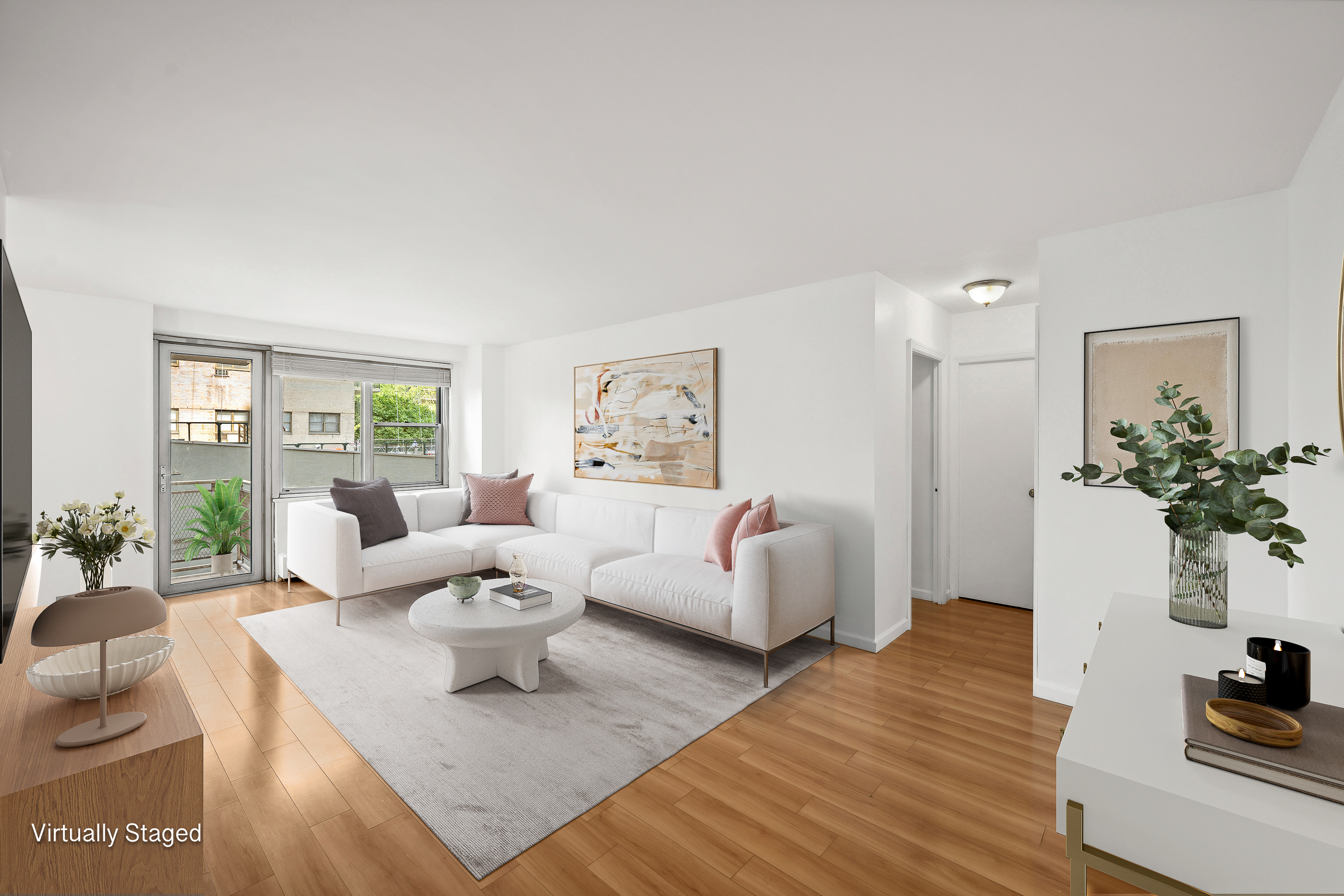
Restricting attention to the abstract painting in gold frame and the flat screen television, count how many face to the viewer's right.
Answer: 1

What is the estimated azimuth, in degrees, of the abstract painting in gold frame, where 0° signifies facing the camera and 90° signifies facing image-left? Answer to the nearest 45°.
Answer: approximately 45°

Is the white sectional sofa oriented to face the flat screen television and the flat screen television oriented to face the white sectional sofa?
yes

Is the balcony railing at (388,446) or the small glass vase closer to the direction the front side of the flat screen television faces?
the small glass vase

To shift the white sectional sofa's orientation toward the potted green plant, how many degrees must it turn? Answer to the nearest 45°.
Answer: approximately 90° to its right

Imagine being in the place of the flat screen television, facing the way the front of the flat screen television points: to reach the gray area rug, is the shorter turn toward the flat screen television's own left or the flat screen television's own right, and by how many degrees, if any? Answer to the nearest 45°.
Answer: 0° — it already faces it

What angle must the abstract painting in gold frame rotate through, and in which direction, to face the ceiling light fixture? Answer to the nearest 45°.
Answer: approximately 90° to its left

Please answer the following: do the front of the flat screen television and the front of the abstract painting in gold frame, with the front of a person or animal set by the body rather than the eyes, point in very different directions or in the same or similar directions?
very different directions

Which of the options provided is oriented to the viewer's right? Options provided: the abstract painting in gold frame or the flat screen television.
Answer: the flat screen television

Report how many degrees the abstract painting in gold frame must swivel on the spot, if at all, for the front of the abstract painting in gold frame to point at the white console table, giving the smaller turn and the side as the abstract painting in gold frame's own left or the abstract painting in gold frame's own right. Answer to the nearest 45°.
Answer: approximately 45° to the abstract painting in gold frame's own left

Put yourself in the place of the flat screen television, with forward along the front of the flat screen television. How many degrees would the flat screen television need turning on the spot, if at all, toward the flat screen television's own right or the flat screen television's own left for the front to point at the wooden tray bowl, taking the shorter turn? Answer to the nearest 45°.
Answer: approximately 45° to the flat screen television's own right

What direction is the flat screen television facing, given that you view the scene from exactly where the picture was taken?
facing to the right of the viewer

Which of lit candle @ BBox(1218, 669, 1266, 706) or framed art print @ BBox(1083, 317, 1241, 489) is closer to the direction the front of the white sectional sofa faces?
the lit candle

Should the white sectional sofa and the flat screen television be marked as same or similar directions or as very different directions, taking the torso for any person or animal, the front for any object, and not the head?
very different directions
